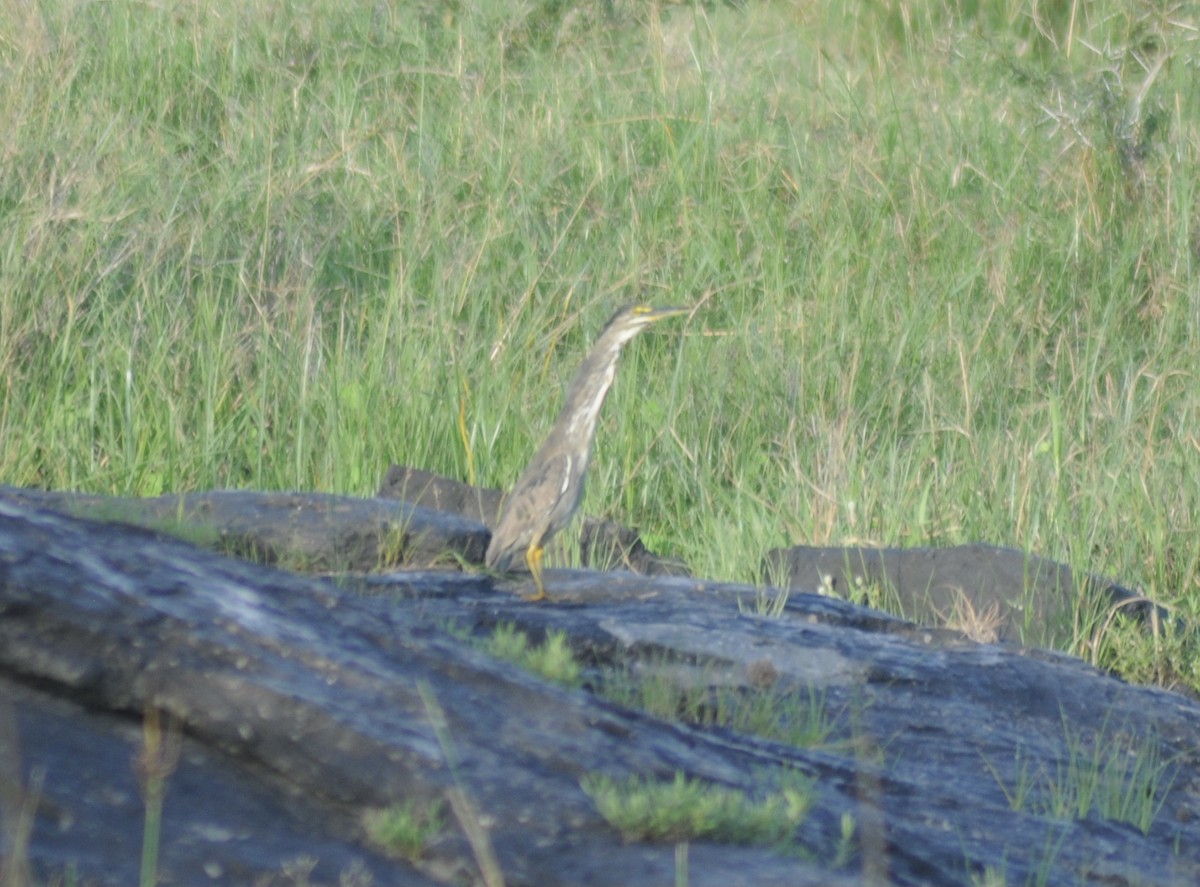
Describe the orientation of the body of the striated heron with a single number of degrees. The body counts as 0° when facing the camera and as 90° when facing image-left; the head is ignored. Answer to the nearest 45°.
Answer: approximately 270°
